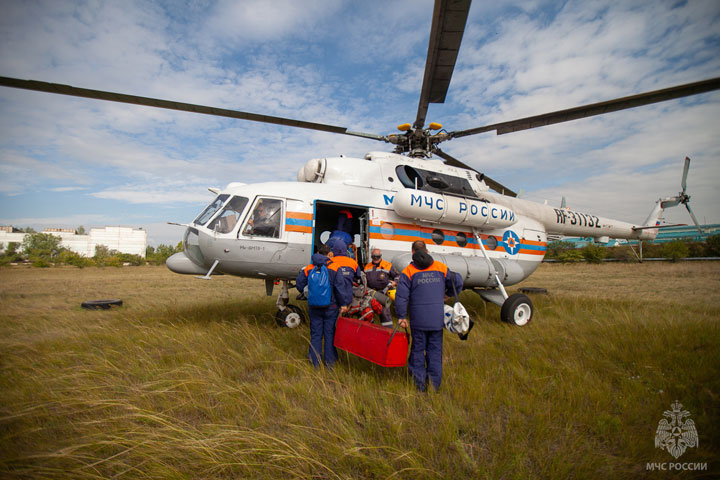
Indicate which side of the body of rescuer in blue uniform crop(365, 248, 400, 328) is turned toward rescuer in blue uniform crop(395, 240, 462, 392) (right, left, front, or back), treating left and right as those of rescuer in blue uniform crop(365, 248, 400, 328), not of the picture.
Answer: front

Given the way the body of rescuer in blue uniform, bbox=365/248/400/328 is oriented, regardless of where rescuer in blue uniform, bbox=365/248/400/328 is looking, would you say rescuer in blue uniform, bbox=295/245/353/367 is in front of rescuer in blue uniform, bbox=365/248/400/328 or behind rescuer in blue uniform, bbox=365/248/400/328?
in front

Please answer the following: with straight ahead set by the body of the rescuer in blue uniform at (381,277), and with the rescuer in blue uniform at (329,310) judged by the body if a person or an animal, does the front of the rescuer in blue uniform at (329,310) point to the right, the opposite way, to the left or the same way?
the opposite way

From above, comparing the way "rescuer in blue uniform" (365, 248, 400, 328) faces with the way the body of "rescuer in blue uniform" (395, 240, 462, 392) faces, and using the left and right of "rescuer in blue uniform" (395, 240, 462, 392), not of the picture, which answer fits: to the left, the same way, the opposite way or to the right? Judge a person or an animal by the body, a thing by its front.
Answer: the opposite way

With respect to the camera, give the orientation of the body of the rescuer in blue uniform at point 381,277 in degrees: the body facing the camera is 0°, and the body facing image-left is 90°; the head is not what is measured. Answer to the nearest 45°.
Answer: approximately 0°

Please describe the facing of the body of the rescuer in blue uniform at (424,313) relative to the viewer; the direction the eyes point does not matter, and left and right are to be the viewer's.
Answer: facing away from the viewer

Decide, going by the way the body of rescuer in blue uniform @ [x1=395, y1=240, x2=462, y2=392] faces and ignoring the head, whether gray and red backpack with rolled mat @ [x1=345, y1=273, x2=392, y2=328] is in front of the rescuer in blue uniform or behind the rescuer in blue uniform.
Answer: in front

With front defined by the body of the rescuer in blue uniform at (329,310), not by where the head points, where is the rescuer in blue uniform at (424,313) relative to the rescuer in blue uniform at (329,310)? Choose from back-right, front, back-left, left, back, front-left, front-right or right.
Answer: back-right

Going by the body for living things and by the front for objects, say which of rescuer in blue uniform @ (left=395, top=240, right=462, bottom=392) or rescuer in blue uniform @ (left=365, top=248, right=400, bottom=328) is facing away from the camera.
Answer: rescuer in blue uniform @ (left=395, top=240, right=462, bottom=392)

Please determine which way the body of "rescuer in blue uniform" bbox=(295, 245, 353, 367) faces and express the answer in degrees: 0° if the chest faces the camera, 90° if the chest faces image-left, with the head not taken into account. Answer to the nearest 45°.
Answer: approximately 180°

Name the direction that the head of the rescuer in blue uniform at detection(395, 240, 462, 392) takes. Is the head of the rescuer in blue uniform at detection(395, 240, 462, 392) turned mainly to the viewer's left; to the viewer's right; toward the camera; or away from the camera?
away from the camera

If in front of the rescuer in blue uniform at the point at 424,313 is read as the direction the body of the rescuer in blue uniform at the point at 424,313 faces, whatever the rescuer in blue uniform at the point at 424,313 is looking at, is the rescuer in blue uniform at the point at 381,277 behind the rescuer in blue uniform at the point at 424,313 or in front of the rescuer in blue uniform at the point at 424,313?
in front
